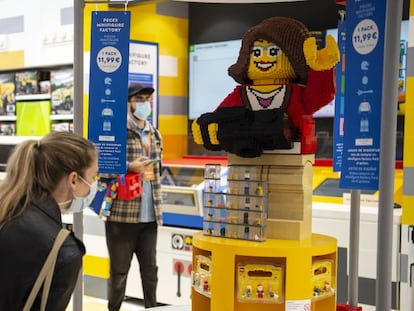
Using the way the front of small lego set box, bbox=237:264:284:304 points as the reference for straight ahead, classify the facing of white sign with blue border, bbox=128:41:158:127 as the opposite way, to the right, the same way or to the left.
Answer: the same way

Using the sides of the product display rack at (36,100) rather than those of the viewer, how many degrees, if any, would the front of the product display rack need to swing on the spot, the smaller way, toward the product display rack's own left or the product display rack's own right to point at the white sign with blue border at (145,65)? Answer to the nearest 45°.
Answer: approximately 45° to the product display rack's own left

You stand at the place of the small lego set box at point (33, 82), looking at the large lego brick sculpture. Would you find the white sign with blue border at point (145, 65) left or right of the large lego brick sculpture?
left

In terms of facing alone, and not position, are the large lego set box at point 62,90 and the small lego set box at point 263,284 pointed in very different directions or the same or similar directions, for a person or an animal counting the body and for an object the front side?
same or similar directions

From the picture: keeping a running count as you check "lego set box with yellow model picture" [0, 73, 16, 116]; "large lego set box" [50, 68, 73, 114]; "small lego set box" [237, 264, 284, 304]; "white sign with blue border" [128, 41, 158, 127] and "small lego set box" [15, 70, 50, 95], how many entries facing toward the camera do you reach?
5

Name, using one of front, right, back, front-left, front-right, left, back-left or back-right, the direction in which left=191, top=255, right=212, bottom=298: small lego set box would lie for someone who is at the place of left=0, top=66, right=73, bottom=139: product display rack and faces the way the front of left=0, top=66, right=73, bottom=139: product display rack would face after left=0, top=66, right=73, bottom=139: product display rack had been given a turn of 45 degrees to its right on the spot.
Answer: front-left

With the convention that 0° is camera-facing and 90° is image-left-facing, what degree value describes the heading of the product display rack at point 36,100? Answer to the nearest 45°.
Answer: approximately 0°

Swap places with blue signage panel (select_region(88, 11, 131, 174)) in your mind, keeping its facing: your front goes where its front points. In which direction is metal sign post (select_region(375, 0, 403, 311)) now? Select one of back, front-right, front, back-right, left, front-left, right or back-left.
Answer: front-left

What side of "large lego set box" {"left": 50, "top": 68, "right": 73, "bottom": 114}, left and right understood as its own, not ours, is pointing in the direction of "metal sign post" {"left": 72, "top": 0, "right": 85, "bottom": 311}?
front

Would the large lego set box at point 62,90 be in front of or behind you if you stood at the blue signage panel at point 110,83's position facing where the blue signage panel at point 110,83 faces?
behind

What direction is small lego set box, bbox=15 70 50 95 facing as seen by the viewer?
toward the camera

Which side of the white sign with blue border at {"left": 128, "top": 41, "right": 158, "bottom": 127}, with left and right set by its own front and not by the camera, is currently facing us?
front

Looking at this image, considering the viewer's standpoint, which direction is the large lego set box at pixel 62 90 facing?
facing the viewer

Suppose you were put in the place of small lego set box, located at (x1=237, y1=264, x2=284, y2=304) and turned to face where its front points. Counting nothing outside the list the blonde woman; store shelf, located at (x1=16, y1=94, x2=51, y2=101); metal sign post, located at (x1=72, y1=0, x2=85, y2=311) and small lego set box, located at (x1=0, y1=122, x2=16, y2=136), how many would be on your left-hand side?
0
